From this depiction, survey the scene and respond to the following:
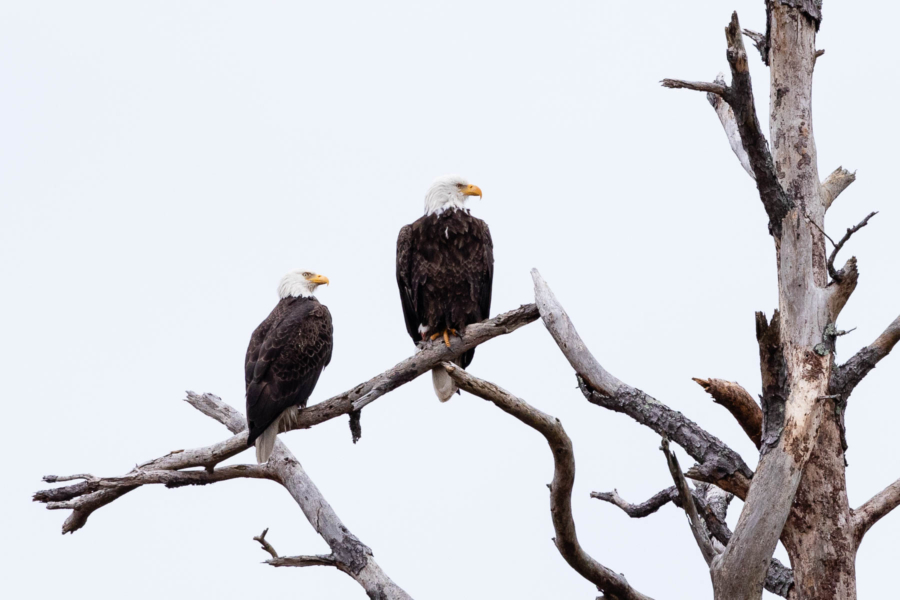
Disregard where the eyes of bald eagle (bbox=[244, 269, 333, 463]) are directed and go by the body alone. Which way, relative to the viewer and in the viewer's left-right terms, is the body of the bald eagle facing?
facing away from the viewer and to the right of the viewer

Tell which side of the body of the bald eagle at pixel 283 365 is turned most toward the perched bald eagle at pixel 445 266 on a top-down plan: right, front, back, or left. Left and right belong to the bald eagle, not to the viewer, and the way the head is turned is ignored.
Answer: right
